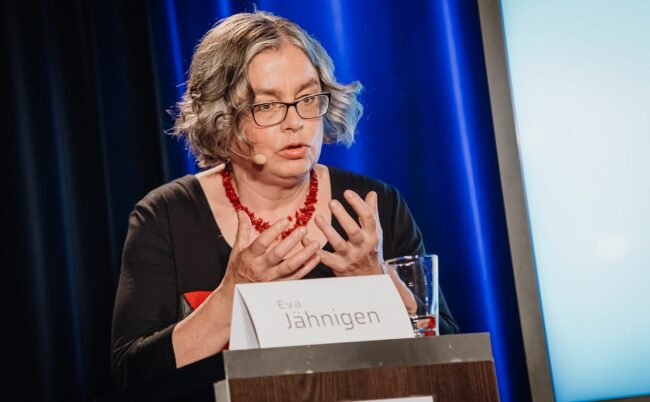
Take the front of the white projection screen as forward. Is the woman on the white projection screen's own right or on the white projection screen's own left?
on the white projection screen's own right

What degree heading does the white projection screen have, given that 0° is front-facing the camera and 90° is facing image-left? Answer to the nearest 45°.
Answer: approximately 0°

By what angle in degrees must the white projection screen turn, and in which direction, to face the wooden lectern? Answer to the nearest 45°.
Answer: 0° — it already faces it

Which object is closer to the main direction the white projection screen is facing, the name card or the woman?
the name card
